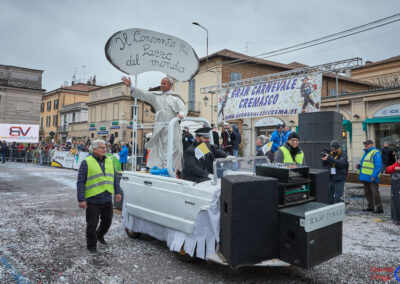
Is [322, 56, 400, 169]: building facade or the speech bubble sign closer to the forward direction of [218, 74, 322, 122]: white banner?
the speech bubble sign

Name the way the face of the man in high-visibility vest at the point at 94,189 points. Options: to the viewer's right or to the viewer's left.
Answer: to the viewer's right

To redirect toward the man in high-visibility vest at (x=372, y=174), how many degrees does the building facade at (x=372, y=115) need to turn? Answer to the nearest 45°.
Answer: approximately 45° to its left

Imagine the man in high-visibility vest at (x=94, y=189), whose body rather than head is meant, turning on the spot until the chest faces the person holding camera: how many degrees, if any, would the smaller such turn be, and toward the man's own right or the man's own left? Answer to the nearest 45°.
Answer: approximately 45° to the man's own left

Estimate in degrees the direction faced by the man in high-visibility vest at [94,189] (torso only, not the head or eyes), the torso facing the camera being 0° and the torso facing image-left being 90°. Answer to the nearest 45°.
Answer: approximately 315°

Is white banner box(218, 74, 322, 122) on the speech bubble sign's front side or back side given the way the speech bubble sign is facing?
on the back side
